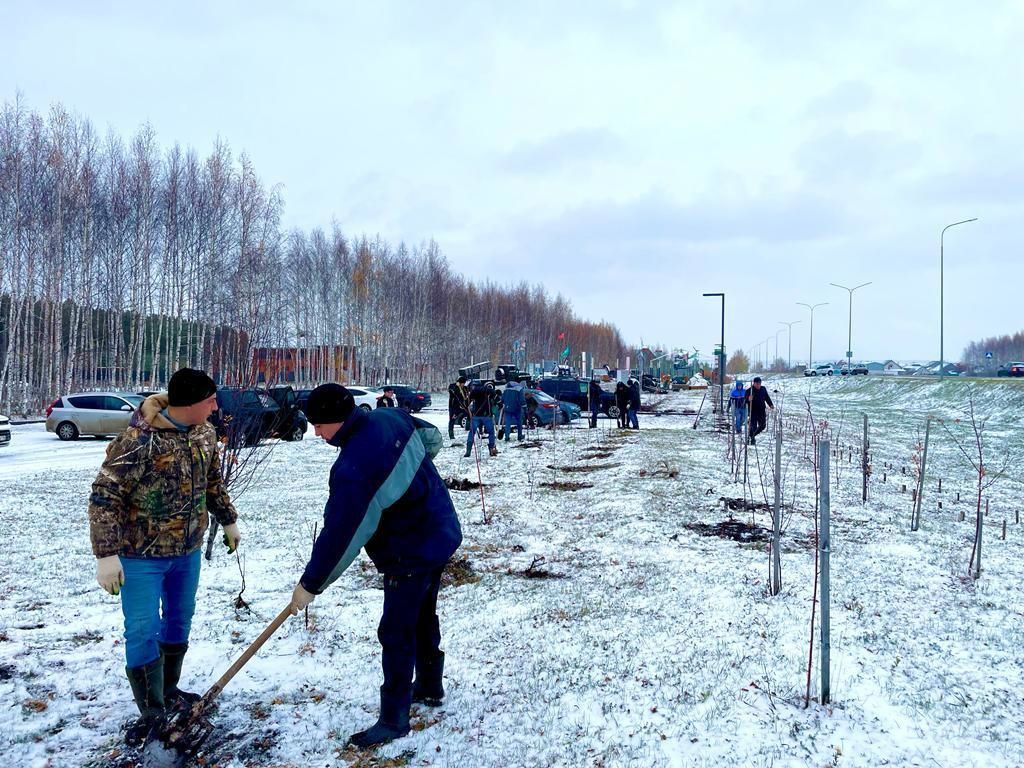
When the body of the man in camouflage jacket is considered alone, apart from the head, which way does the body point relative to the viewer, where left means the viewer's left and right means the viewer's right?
facing the viewer and to the right of the viewer

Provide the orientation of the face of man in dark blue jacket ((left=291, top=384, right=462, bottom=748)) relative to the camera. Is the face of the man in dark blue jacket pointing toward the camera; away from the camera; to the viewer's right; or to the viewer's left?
to the viewer's left

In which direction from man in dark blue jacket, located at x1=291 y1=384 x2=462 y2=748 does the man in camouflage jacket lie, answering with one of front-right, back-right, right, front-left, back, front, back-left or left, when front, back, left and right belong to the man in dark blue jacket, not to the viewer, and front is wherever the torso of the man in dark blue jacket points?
front

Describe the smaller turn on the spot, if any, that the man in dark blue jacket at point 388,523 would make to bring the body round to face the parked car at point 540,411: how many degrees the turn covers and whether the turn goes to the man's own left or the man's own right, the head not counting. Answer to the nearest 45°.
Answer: approximately 90° to the man's own right

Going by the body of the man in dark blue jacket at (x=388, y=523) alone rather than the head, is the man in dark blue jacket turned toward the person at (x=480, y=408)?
no

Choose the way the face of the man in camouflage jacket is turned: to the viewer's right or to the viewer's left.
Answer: to the viewer's right

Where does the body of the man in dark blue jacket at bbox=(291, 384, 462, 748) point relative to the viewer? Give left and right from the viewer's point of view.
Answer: facing to the left of the viewer

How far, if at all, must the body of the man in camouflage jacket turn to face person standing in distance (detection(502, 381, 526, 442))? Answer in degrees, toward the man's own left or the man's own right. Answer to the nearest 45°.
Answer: approximately 90° to the man's own left

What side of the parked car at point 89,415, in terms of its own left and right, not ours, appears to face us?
right

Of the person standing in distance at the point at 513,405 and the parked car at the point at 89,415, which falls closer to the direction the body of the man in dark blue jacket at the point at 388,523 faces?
the parked car

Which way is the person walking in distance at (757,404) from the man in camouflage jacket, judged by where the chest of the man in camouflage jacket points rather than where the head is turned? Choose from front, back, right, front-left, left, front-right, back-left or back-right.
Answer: left

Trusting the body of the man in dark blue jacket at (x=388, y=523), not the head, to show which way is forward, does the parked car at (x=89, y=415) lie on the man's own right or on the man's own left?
on the man's own right

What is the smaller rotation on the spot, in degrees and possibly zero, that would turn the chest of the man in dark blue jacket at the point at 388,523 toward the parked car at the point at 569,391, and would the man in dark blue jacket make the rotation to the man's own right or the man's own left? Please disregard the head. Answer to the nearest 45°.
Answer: approximately 90° to the man's own right

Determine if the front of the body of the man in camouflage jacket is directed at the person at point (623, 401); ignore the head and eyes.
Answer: no
